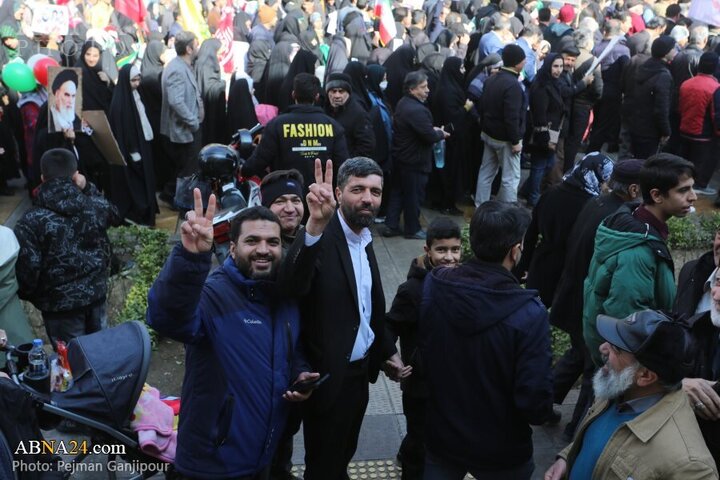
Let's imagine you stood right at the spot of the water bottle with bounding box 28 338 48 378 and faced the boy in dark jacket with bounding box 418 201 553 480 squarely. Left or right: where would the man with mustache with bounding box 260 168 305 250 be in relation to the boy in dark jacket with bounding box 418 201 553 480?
left

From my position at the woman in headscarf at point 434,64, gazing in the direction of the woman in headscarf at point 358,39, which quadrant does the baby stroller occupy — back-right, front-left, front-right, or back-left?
back-left

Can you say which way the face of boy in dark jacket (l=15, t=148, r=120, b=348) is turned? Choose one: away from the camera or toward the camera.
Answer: away from the camera

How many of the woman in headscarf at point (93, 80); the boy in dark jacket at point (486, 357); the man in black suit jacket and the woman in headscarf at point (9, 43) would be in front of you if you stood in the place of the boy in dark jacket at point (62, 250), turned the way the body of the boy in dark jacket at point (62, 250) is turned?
2
